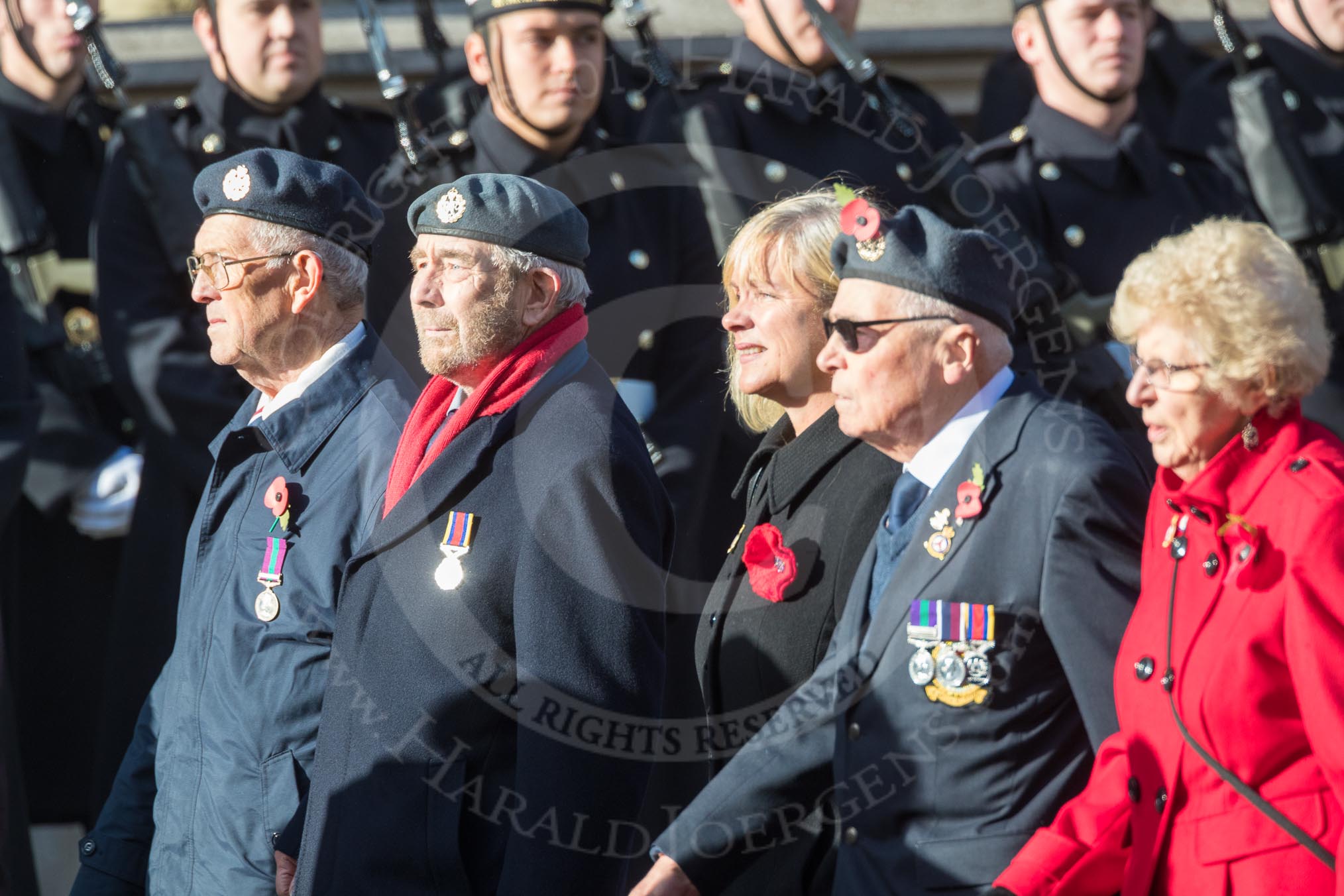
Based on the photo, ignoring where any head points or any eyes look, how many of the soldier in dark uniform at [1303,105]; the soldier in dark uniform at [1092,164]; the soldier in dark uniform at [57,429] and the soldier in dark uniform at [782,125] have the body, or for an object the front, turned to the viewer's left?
0

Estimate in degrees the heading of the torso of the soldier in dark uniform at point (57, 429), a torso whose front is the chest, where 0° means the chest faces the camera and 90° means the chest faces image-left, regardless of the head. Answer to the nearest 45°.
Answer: approximately 315°

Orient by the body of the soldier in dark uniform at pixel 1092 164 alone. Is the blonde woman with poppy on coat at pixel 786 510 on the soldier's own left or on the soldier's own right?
on the soldier's own right

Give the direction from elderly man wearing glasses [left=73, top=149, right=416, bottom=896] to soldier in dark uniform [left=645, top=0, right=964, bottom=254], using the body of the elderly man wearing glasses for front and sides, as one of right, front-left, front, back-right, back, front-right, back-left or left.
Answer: back

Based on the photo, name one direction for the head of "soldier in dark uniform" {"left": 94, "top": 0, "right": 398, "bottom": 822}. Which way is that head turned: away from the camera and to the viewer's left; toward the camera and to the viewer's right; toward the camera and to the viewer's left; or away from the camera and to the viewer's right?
toward the camera and to the viewer's right

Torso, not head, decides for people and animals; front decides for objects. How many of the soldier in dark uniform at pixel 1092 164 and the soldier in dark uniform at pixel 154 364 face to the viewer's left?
0

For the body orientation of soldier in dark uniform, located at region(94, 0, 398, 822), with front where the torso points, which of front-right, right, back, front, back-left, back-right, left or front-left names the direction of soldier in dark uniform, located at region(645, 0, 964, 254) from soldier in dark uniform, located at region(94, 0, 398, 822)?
front-left

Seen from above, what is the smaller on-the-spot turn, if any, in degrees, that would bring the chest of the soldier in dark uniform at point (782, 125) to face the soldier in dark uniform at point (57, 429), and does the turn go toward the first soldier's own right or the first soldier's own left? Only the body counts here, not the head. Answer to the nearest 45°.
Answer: approximately 135° to the first soldier's own right

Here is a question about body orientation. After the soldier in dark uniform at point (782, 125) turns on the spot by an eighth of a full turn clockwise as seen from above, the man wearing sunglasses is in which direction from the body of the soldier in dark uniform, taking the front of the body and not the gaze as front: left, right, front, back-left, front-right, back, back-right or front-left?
front

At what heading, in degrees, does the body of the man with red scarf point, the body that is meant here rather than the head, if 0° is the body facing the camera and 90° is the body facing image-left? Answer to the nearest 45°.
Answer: approximately 45°

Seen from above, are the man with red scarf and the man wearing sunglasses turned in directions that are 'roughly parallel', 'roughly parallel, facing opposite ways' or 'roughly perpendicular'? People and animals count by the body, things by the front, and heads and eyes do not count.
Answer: roughly parallel

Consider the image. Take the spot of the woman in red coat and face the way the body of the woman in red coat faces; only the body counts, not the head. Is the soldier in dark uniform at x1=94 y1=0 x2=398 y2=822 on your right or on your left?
on your right

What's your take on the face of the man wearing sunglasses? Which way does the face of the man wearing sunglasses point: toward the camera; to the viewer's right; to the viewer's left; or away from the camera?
to the viewer's left

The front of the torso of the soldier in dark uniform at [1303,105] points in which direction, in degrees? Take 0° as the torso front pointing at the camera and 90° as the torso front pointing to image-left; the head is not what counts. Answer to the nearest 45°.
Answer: approximately 315°
